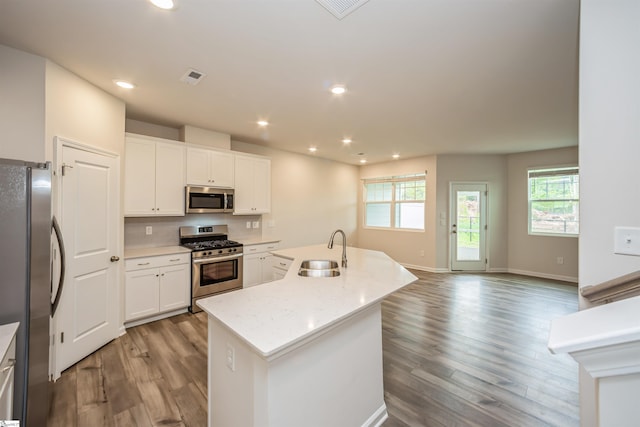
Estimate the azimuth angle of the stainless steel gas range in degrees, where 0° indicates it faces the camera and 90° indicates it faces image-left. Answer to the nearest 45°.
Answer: approximately 315°

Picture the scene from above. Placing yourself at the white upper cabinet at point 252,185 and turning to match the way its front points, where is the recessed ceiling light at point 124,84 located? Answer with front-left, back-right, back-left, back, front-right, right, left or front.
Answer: right

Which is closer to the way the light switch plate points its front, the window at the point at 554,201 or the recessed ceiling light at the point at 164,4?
the recessed ceiling light

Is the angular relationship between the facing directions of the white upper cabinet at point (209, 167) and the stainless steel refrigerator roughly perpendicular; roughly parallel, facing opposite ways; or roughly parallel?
roughly perpendicular

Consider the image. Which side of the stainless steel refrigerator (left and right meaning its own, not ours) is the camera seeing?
right

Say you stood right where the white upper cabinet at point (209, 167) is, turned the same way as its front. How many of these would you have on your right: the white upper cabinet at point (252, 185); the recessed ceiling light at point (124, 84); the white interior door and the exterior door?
2

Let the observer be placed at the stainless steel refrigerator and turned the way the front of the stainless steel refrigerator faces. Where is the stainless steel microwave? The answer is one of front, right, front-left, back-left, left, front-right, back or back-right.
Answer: front-left

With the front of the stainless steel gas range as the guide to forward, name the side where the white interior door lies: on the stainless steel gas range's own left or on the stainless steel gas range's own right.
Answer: on the stainless steel gas range's own right

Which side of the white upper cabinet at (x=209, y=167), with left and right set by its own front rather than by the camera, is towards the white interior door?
right

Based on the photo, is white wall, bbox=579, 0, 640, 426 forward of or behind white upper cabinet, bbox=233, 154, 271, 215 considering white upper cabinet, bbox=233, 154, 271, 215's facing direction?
forward

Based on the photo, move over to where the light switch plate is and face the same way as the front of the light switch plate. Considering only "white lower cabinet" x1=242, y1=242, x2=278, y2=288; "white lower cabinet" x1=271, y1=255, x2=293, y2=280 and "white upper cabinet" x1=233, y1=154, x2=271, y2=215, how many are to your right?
3
